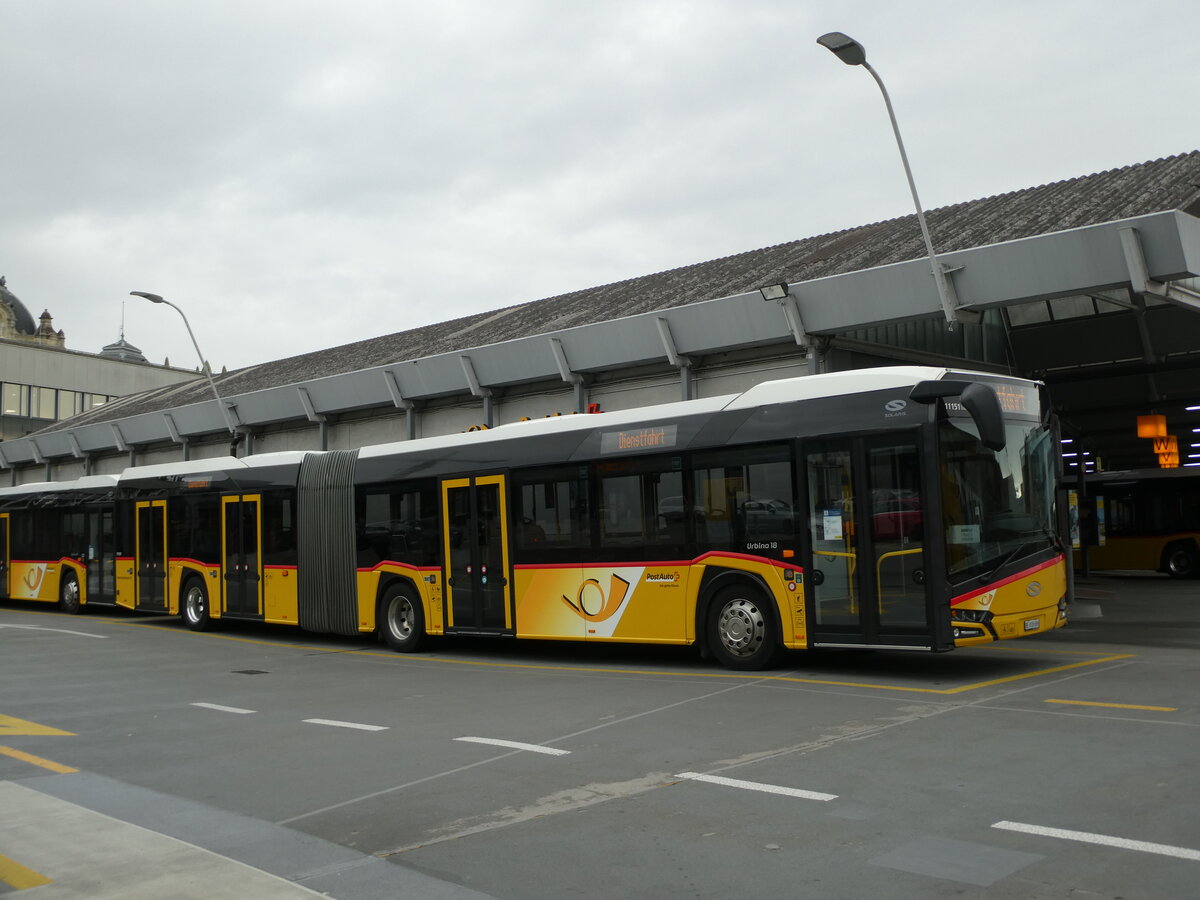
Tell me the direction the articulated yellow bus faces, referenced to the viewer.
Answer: facing the viewer and to the right of the viewer

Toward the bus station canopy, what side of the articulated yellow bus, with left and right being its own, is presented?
left

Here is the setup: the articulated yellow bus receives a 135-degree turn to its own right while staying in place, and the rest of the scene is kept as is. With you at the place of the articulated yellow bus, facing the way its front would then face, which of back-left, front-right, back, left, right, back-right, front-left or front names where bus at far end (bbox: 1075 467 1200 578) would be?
back-right
